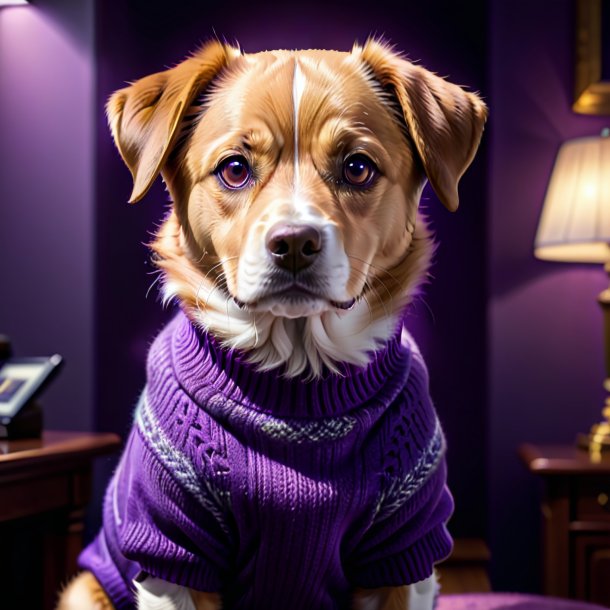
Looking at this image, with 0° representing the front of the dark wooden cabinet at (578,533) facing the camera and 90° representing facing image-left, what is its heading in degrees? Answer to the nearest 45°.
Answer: approximately 0°

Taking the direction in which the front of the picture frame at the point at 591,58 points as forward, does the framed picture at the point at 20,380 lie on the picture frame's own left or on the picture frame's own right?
on the picture frame's own right

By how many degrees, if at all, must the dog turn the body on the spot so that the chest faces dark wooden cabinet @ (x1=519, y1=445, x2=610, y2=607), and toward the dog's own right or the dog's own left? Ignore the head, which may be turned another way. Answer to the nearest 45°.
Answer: approximately 135° to the dog's own left

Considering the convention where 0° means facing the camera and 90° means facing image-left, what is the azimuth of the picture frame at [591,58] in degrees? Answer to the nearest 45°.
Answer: approximately 0°

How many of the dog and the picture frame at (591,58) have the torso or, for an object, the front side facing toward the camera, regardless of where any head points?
2

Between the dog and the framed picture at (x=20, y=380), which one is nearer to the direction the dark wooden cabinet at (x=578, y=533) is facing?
the dog

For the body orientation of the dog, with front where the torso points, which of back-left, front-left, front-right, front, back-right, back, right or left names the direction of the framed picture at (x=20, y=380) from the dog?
back-right
